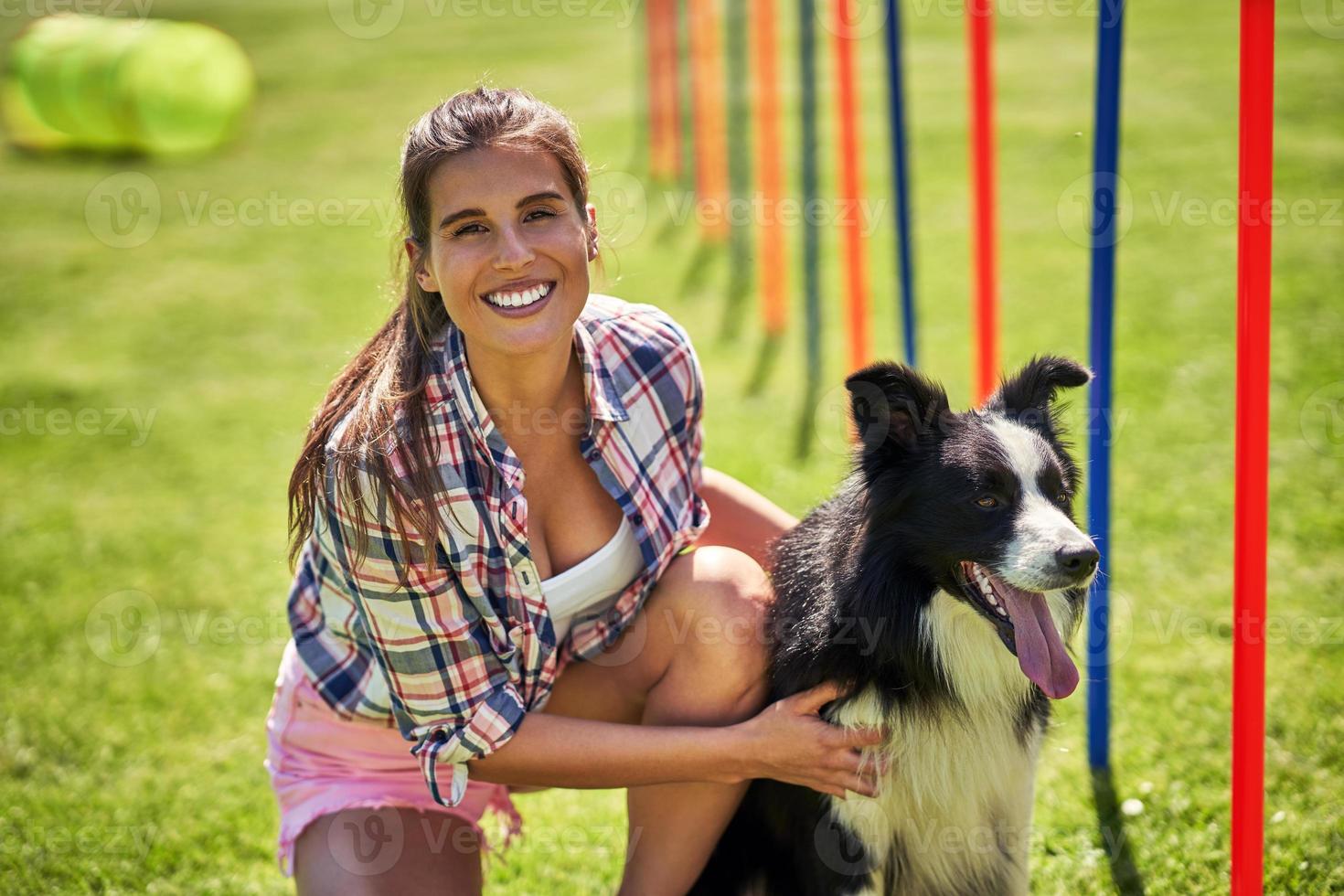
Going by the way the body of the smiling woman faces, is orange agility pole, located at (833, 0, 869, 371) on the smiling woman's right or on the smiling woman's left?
on the smiling woman's left

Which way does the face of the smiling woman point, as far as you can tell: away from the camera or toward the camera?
toward the camera

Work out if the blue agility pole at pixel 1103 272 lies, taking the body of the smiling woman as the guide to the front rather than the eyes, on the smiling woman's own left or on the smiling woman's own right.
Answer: on the smiling woman's own left

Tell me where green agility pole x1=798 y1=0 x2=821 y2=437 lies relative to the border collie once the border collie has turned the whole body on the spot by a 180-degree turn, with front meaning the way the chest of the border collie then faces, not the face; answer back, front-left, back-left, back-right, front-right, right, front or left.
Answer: front-right

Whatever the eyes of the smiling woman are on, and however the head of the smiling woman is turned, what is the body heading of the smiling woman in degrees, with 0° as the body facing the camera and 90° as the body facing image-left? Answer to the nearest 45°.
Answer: approximately 315°

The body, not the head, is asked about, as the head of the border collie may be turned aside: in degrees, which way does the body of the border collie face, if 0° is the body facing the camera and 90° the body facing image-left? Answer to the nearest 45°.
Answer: approximately 315°

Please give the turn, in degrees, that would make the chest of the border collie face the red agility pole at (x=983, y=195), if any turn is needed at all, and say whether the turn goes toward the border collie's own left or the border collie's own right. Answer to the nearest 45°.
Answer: approximately 135° to the border collie's own left

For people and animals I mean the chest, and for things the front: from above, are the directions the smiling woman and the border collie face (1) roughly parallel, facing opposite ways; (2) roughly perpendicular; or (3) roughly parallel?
roughly parallel

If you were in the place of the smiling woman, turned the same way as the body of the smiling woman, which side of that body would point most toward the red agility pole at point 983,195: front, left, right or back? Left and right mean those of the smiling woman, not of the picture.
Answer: left

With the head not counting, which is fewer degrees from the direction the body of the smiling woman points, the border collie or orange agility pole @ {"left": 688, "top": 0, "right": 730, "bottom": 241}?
the border collie

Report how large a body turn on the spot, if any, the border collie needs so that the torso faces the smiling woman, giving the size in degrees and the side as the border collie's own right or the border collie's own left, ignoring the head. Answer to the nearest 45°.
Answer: approximately 135° to the border collie's own right

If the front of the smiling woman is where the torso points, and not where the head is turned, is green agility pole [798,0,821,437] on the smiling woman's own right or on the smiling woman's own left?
on the smiling woman's own left

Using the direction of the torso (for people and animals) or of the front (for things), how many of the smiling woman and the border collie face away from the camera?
0

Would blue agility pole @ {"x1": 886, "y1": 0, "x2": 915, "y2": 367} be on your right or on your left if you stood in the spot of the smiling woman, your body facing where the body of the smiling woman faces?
on your left
